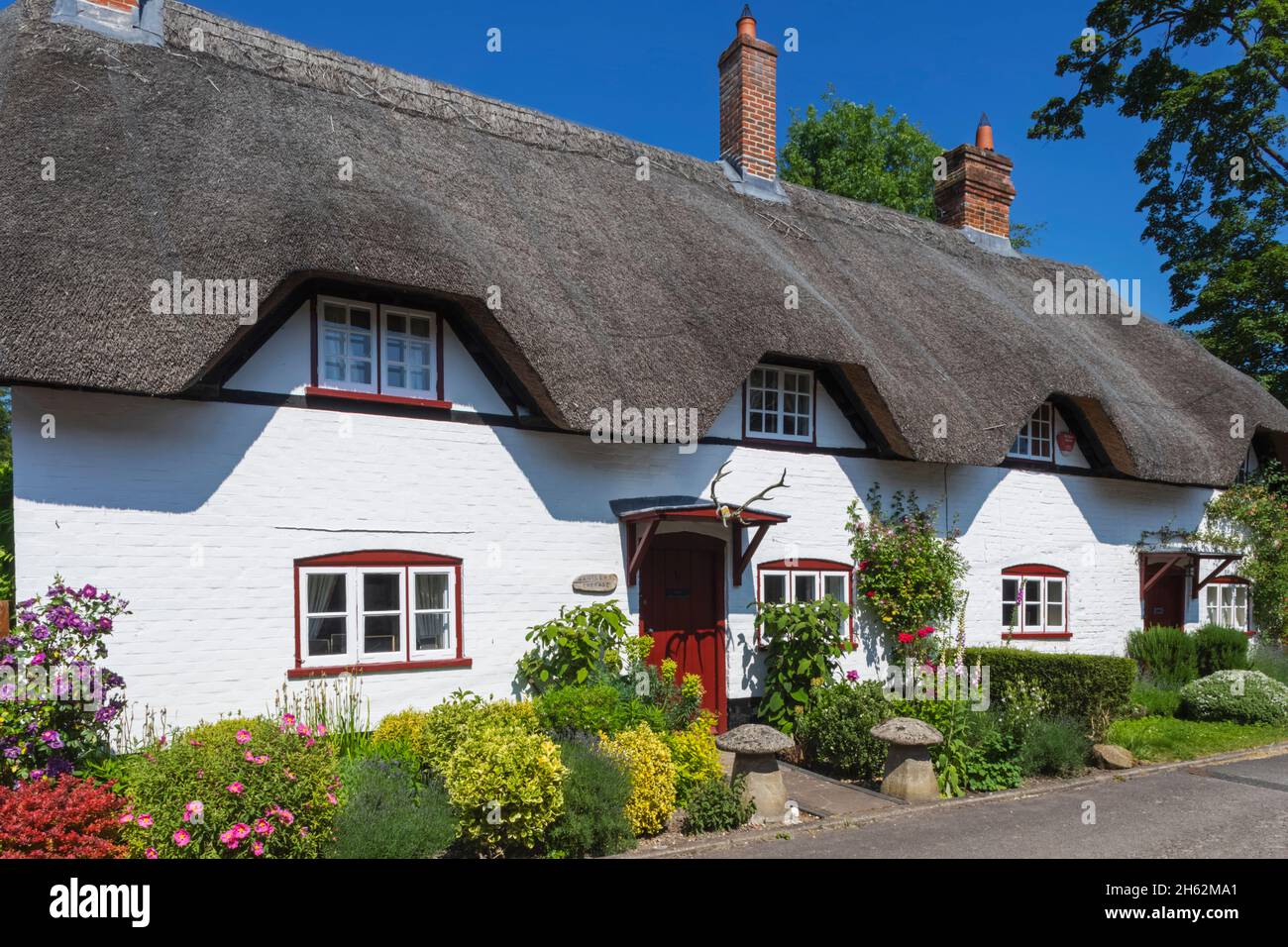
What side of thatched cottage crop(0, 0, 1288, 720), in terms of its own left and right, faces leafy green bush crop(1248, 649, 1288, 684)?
left

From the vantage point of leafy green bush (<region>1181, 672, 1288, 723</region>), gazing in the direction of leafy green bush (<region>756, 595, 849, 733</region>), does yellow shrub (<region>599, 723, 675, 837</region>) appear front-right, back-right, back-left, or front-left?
front-left

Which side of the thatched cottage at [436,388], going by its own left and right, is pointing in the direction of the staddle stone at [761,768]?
front

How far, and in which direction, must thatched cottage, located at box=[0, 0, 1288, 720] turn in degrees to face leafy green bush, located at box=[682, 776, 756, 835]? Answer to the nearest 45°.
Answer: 0° — it already faces it

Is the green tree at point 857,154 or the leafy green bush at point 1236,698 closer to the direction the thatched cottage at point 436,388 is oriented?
the leafy green bush

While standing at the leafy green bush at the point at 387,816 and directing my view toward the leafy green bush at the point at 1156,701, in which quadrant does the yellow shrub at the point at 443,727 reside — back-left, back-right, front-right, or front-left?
front-left
